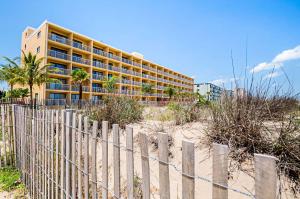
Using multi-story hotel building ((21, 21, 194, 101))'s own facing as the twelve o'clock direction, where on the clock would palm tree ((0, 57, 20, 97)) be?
The palm tree is roughly at 3 o'clock from the multi-story hotel building.

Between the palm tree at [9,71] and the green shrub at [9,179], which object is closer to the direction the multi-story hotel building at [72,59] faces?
the green shrub

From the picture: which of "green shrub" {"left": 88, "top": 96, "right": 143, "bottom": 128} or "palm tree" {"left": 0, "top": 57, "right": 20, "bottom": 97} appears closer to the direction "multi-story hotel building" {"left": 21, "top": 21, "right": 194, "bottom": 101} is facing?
the green shrub

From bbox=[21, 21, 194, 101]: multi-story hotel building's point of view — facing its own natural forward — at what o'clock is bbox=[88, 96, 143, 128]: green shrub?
The green shrub is roughly at 1 o'clock from the multi-story hotel building.

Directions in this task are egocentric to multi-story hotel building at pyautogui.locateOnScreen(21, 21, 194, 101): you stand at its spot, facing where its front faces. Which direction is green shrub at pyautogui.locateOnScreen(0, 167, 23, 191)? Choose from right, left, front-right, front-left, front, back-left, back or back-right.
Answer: front-right

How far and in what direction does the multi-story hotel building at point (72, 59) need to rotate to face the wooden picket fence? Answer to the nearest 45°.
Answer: approximately 45° to its right

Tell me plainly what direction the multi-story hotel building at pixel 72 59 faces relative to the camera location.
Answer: facing the viewer and to the right of the viewer
